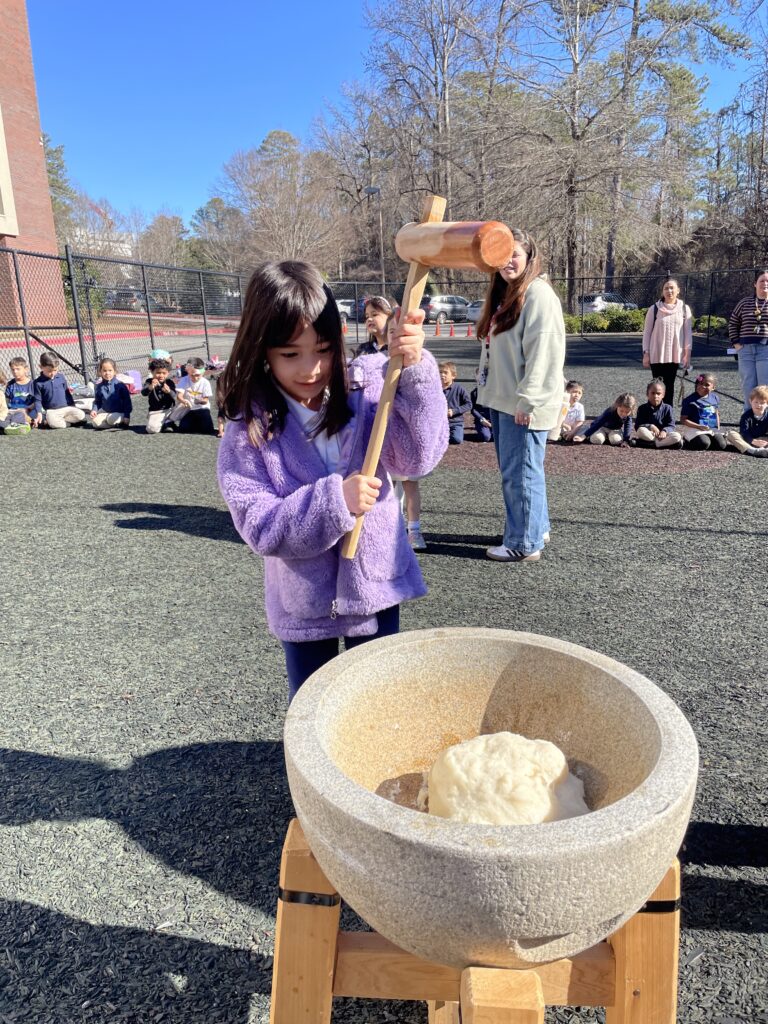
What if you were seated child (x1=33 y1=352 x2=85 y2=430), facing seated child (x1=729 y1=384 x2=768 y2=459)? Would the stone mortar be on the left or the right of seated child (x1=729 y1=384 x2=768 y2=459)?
right

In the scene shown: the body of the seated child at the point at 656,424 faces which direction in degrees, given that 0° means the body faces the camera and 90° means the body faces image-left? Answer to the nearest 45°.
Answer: approximately 0°

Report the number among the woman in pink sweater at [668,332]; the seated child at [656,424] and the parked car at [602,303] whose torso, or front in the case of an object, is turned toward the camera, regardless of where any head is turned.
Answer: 2

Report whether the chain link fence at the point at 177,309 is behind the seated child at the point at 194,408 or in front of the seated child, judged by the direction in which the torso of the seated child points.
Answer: behind

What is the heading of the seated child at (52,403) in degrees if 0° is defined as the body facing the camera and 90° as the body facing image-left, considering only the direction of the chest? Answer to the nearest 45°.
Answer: approximately 315°

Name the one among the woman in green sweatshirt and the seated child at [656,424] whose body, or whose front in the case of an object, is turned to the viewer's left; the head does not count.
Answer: the woman in green sweatshirt

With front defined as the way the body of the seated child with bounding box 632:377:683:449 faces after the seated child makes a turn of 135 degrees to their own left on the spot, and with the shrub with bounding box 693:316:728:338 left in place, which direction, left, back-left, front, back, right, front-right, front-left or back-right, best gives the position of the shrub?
front-left
